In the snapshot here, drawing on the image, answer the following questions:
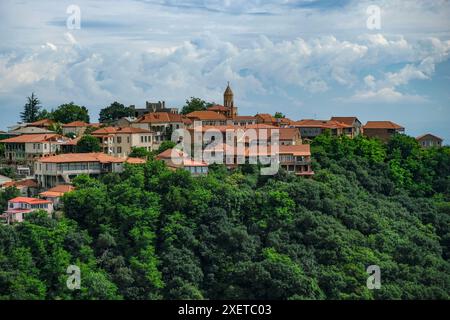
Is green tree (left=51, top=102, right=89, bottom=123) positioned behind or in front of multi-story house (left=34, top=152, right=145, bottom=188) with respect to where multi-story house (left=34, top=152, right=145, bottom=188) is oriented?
behind

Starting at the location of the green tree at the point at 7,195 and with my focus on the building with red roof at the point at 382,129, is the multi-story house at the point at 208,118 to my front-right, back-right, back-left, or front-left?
front-left

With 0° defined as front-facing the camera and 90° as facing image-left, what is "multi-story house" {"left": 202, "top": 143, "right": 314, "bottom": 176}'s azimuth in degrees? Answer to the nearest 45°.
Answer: approximately 0°

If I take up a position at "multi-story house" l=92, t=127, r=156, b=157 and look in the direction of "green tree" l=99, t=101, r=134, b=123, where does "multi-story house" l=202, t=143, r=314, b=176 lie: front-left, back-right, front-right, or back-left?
back-right

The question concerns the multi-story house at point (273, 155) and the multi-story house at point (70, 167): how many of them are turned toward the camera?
2

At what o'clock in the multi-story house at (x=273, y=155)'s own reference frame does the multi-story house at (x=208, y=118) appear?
the multi-story house at (x=208, y=118) is roughly at 5 o'clock from the multi-story house at (x=273, y=155).

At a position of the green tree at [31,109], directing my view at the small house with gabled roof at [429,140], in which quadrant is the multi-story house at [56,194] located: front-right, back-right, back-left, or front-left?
front-right

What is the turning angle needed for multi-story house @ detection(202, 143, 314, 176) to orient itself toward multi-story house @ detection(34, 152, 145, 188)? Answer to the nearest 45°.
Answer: approximately 90° to its right

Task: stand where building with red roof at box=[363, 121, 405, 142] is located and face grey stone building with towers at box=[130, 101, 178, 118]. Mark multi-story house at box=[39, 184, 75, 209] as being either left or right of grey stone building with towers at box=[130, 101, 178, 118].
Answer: left

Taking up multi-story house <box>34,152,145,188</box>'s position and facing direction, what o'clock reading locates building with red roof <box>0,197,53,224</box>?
The building with red roof is roughly at 1 o'clock from the multi-story house.

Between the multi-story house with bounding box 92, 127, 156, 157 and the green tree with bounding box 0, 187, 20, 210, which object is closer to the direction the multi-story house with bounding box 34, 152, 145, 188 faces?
the green tree

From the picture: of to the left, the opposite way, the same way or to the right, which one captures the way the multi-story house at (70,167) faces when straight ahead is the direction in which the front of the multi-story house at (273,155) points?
the same way

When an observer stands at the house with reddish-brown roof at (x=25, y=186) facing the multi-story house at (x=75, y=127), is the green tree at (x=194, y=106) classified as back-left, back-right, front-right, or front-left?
front-right

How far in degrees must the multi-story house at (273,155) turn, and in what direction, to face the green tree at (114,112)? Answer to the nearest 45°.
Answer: approximately 135° to its right

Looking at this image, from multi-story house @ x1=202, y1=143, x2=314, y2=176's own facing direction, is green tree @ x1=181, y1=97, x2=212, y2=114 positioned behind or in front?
behind

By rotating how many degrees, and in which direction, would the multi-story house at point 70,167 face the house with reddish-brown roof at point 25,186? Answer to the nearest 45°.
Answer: approximately 90° to its right

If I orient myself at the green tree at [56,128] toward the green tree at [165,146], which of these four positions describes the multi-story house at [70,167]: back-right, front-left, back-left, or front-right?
front-right

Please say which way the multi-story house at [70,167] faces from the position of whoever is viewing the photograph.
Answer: facing the viewer
